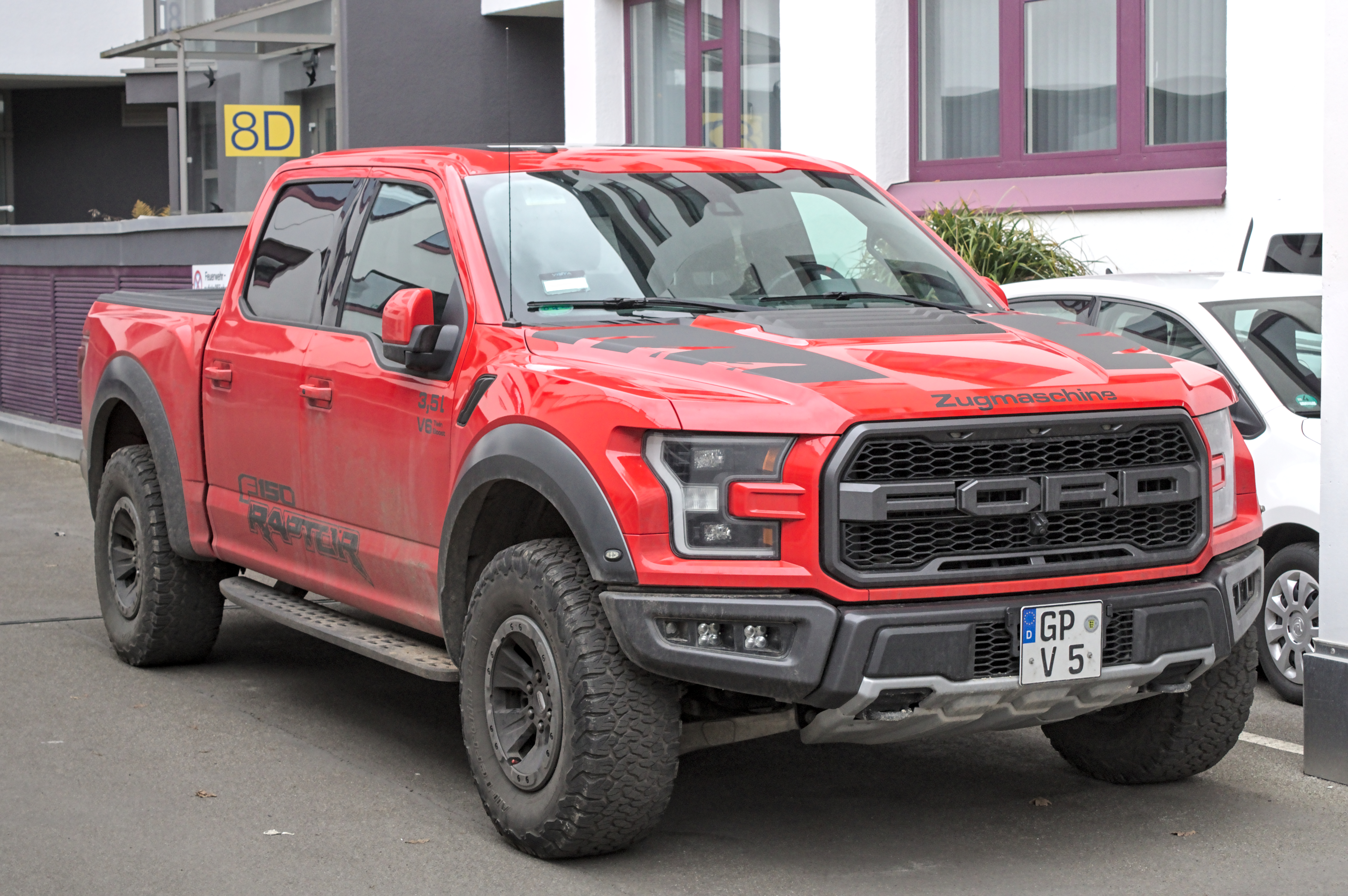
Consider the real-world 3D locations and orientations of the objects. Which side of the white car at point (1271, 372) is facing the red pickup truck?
right

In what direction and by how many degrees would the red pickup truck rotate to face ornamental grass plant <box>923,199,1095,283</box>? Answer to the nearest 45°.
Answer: approximately 135° to its left

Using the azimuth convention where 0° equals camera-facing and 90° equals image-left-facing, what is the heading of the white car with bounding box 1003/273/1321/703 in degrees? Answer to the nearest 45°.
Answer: approximately 315°

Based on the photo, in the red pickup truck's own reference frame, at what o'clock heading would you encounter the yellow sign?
The yellow sign is roughly at 7 o'clock from the red pickup truck.

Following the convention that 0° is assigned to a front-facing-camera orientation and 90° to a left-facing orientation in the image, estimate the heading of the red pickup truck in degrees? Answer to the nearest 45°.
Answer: approximately 315°

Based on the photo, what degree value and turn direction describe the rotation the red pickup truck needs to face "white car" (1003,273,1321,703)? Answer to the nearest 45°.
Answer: approximately 90° to its left

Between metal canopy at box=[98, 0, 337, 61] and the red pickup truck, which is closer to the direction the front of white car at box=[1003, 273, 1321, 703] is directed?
the red pickup truck

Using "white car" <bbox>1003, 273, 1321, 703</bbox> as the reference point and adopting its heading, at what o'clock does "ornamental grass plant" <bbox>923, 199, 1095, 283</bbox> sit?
The ornamental grass plant is roughly at 7 o'clock from the white car.

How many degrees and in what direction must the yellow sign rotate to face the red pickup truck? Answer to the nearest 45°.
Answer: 0° — it already faces it
